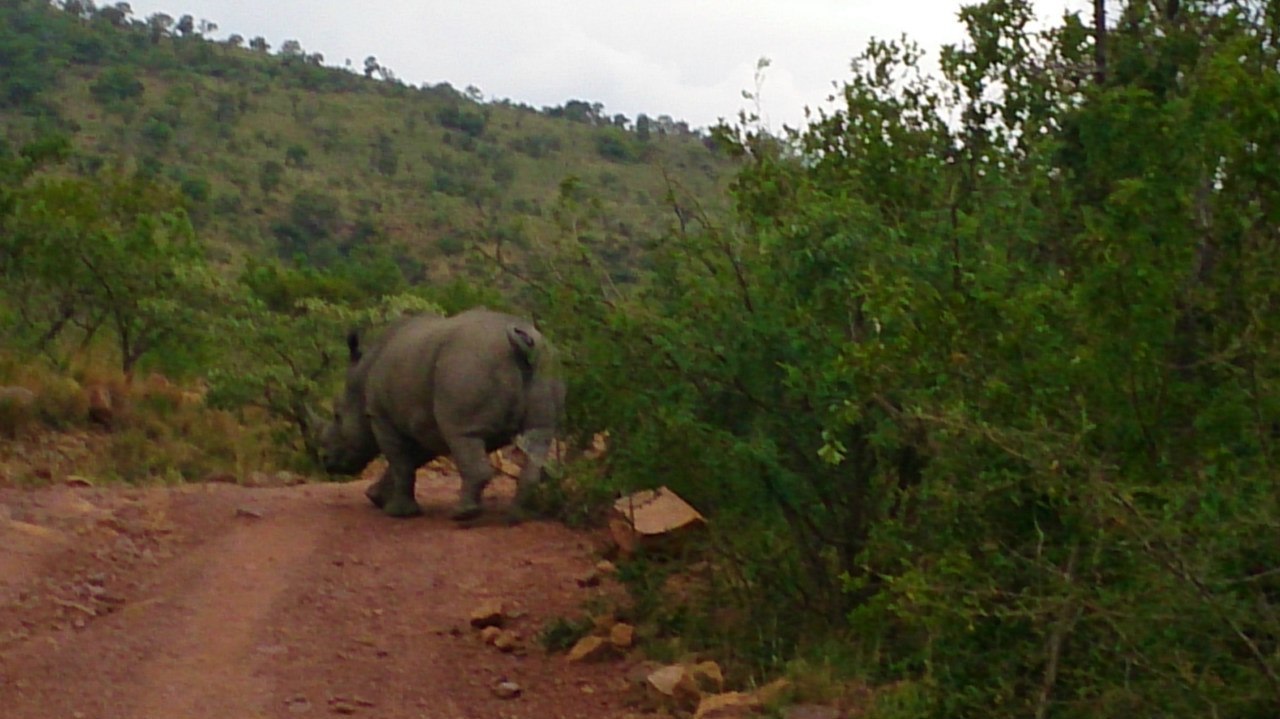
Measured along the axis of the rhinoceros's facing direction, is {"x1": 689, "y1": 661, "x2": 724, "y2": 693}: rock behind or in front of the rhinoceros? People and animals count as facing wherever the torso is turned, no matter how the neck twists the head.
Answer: behind

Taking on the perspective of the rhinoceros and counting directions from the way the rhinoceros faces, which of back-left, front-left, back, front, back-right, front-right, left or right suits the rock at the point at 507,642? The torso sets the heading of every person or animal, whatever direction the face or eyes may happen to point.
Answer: back-left

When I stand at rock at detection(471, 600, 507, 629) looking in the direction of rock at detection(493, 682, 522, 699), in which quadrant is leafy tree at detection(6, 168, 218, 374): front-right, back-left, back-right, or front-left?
back-right

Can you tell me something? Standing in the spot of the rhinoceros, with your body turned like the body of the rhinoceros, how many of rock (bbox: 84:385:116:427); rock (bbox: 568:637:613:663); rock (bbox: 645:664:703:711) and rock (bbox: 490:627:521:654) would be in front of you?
1

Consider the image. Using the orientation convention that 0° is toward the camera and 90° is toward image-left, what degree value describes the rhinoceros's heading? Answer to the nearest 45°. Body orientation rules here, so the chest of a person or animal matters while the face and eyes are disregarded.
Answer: approximately 135°

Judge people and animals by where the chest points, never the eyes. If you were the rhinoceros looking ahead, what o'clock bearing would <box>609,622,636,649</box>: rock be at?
The rock is roughly at 7 o'clock from the rhinoceros.

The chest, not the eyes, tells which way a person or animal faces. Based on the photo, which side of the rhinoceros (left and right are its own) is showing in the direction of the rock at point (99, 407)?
front

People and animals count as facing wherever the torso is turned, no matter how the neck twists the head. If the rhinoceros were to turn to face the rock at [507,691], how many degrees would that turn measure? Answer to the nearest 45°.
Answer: approximately 135° to its left

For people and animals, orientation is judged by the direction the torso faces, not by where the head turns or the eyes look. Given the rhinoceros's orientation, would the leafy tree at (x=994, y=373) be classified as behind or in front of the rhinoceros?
behind

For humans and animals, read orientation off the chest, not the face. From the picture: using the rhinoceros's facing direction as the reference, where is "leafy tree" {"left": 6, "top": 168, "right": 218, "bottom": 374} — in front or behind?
in front

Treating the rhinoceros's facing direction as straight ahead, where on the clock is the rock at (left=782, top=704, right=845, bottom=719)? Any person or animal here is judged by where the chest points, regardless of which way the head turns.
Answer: The rock is roughly at 7 o'clock from the rhinoceros.

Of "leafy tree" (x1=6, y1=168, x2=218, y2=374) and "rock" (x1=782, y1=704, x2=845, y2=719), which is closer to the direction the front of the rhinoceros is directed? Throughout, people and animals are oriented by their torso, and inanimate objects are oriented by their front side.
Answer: the leafy tree

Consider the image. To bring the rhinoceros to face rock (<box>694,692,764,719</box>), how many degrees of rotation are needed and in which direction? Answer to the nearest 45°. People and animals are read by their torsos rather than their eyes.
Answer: approximately 135° to its left
